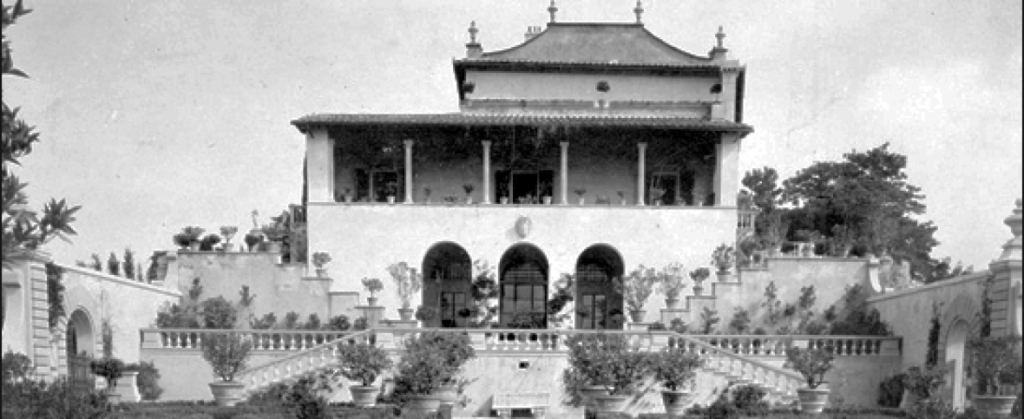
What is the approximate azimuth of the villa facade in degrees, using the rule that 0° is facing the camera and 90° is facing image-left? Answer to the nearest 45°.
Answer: approximately 0°
